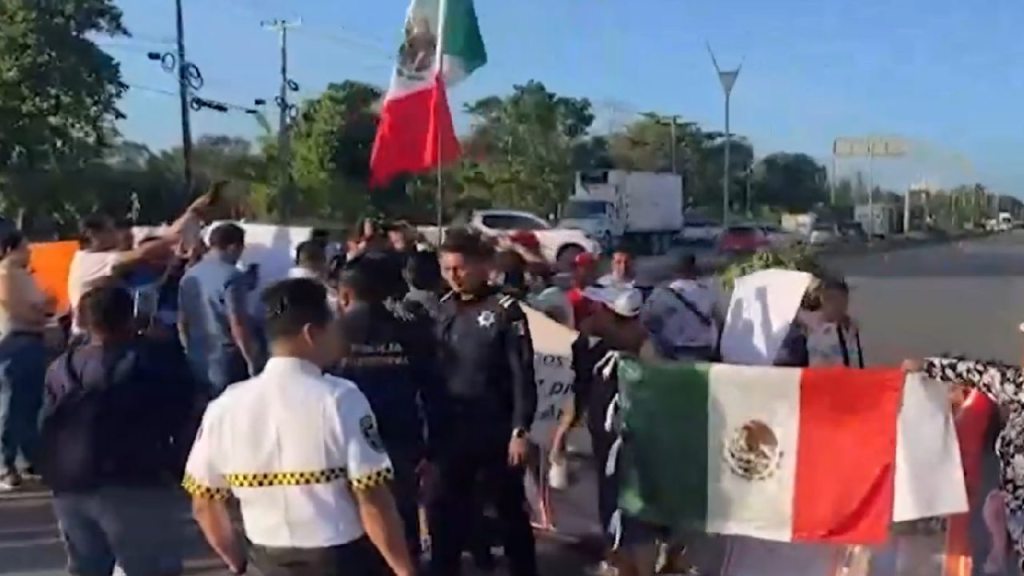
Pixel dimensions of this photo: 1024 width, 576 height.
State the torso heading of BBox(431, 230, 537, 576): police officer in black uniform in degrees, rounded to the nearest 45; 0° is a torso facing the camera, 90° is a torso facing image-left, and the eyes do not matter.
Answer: approximately 45°

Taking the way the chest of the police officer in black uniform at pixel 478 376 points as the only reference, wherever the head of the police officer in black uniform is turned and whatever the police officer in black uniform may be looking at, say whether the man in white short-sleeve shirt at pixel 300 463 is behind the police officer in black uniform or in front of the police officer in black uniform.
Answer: in front

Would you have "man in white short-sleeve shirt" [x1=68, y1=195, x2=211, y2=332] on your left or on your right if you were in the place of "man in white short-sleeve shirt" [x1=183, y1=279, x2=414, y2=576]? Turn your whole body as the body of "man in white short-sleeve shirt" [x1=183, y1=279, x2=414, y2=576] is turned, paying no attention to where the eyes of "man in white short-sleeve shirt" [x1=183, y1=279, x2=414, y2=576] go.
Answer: on your left

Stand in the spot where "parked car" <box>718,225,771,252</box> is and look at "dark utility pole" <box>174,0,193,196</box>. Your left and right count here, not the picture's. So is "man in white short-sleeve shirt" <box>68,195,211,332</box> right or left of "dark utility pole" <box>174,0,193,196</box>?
left

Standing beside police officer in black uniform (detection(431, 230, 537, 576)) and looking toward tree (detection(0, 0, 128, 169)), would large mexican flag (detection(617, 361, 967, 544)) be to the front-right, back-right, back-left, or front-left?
back-right

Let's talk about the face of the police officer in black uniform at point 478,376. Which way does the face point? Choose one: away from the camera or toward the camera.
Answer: toward the camera

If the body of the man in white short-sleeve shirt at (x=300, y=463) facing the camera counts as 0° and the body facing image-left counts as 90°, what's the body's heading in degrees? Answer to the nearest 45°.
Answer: approximately 225°

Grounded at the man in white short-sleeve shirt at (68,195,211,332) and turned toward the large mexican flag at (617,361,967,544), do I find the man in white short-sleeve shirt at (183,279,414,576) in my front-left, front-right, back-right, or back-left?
front-right

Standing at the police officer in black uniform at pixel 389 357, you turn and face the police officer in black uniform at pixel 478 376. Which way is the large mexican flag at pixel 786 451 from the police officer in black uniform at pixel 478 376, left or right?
right

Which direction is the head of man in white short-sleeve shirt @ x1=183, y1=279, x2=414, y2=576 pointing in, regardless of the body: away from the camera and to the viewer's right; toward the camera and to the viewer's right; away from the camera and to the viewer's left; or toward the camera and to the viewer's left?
away from the camera and to the viewer's right

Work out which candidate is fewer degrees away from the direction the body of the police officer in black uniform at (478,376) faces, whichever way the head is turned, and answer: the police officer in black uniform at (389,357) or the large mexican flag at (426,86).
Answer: the police officer in black uniform

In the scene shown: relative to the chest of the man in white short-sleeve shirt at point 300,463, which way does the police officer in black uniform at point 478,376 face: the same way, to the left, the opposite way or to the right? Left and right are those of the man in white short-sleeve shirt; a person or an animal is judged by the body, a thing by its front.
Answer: the opposite way
